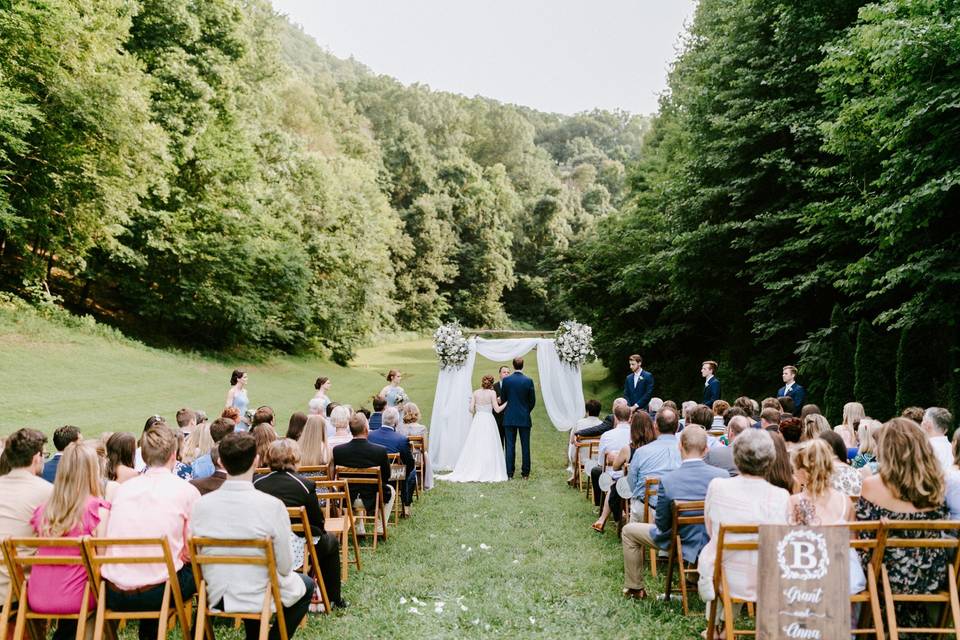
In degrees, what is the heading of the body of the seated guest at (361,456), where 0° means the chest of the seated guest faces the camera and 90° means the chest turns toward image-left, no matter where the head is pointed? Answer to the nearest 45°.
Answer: approximately 180°

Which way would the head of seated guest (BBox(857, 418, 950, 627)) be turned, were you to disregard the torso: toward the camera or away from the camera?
away from the camera

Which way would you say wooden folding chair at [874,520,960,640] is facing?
away from the camera

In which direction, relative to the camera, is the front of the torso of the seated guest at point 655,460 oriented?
away from the camera

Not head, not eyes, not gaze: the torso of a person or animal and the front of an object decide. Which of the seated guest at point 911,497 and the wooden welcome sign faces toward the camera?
the wooden welcome sign

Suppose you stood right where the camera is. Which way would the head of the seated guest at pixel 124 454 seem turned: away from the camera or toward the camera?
away from the camera

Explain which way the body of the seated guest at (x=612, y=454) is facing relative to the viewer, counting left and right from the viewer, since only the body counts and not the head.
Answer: facing away from the viewer and to the left of the viewer

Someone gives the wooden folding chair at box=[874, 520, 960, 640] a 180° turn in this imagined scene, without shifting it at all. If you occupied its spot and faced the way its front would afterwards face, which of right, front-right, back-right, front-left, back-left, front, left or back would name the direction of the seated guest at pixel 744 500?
right

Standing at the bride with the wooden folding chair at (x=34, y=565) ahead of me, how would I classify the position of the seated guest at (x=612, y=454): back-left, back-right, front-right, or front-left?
front-left

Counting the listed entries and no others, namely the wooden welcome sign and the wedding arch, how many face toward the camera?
2

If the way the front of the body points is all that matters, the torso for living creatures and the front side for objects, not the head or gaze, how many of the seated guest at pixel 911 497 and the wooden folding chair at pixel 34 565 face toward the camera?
0

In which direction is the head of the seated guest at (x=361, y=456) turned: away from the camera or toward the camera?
away from the camera

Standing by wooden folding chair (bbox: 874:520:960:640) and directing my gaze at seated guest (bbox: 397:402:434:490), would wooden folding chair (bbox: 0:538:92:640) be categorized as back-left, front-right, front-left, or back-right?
front-left

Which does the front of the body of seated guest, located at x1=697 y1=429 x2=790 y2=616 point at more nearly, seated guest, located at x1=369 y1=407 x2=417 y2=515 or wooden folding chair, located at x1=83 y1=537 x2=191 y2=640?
the seated guest

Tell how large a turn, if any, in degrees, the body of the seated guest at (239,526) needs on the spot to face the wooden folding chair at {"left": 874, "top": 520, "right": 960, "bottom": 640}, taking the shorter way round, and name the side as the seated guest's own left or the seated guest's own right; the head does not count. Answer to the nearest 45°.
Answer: approximately 45° to the seated guest's own right

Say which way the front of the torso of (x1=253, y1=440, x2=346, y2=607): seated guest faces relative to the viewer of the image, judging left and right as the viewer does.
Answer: facing away from the viewer and to the right of the viewer

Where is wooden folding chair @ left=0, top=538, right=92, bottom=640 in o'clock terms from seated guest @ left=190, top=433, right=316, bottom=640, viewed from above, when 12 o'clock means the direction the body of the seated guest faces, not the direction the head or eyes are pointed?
The wooden folding chair is roughly at 8 o'clock from the seated guest.

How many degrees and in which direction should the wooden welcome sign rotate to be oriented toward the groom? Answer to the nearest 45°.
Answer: approximately 135° to its right

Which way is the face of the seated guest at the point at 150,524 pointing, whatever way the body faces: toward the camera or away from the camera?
away from the camera

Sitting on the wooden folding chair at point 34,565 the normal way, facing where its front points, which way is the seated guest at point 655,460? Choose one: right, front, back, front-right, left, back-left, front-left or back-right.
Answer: right

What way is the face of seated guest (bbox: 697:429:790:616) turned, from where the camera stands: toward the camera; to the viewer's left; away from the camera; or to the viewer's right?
away from the camera

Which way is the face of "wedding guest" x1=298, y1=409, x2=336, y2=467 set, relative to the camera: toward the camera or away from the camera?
away from the camera
